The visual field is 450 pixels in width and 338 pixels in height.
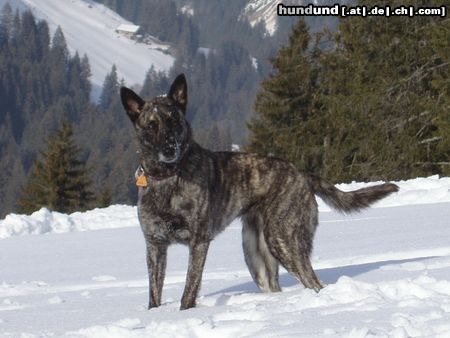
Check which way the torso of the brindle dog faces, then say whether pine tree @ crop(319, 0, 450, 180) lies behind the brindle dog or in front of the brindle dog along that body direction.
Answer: behind

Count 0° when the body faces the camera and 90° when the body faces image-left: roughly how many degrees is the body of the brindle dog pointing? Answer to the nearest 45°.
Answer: approximately 45°

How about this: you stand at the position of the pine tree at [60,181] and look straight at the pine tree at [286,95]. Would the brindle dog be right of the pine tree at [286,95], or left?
right

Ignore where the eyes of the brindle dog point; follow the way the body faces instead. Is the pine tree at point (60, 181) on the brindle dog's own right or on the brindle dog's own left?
on the brindle dog's own right

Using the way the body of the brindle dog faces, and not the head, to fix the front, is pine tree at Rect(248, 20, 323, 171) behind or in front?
behind
